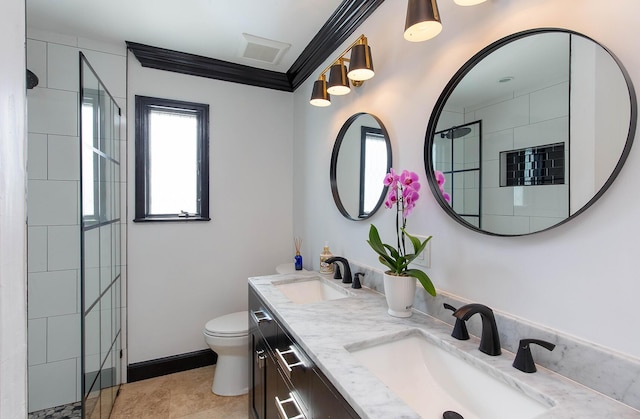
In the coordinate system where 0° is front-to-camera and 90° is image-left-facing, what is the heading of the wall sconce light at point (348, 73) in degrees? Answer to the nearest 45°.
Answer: approximately 45°

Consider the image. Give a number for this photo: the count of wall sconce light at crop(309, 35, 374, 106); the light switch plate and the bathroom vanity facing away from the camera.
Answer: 0

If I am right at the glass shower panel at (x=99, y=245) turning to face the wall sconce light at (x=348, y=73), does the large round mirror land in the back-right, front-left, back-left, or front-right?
front-right

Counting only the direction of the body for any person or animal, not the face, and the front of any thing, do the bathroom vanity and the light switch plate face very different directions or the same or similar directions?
same or similar directions

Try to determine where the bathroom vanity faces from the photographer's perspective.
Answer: facing the viewer and to the left of the viewer

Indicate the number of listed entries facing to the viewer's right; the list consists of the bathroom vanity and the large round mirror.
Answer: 0

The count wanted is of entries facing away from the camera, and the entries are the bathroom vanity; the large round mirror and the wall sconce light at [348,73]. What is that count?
0

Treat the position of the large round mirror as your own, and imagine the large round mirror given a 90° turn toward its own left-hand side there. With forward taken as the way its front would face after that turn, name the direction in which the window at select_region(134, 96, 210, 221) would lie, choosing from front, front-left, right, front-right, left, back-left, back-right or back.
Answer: back-right

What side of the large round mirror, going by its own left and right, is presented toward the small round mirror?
right
